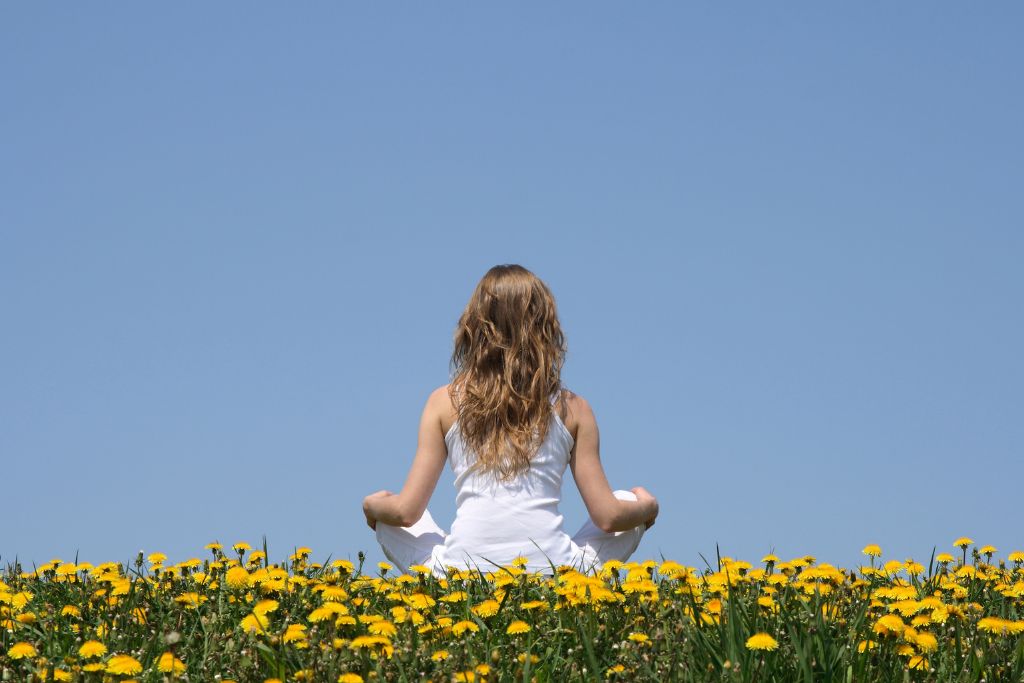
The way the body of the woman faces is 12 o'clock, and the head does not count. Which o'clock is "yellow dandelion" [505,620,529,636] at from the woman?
The yellow dandelion is roughly at 6 o'clock from the woman.

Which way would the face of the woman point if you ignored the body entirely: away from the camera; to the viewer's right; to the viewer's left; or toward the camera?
away from the camera

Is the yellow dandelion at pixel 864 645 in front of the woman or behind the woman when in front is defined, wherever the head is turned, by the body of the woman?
behind

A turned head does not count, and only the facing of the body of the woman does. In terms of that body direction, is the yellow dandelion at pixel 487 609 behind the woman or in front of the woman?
behind

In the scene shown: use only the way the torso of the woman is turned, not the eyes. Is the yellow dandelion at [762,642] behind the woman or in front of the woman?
behind

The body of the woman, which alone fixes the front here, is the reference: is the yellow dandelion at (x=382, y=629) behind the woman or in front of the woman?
behind

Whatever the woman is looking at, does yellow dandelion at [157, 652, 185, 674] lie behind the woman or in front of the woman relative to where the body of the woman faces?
behind

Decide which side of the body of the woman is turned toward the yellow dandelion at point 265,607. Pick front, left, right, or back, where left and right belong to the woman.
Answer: back

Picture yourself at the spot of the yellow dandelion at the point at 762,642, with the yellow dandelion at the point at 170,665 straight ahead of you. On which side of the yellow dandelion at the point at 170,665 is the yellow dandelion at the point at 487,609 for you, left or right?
right

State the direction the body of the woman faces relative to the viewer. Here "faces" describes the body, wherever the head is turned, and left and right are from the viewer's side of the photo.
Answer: facing away from the viewer

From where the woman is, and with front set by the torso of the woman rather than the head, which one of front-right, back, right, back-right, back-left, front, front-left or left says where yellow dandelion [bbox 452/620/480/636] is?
back

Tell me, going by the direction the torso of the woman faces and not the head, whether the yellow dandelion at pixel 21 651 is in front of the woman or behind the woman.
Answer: behind
